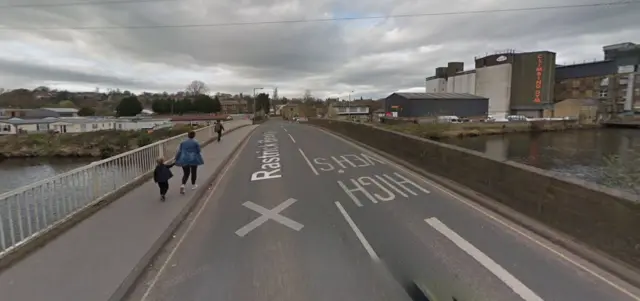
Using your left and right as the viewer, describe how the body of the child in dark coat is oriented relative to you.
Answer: facing away from the viewer

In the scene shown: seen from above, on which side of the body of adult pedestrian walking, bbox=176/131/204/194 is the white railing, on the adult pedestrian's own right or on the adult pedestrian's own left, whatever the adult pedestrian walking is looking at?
on the adult pedestrian's own left

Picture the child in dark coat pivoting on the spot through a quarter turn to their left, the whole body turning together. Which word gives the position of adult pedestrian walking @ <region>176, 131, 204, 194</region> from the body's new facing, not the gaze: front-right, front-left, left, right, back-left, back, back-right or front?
back-right

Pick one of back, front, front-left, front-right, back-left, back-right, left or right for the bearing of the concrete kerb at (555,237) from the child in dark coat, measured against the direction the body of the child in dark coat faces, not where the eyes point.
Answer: back-right

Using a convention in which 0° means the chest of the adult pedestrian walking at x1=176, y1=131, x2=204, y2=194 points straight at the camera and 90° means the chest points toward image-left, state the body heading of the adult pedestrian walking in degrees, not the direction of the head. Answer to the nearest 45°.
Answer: approximately 180°
